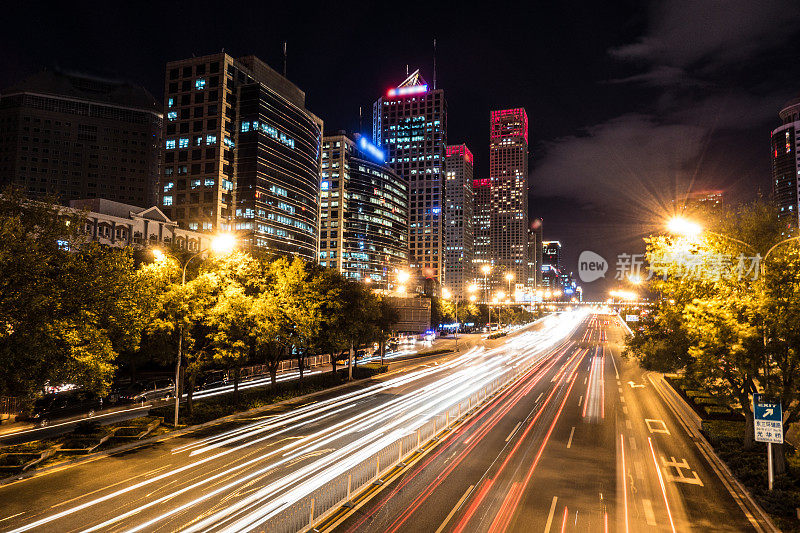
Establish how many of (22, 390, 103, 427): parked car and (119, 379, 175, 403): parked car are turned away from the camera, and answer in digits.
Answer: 0

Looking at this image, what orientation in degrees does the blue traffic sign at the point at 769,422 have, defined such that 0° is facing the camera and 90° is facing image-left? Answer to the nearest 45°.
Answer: approximately 0°

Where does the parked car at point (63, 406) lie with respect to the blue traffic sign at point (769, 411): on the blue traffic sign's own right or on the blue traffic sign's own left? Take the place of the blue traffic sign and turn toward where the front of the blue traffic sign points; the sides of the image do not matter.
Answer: on the blue traffic sign's own right
